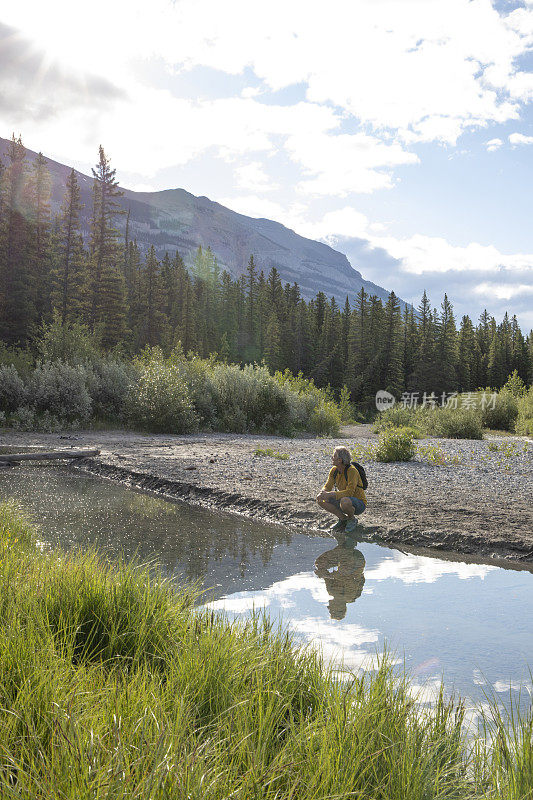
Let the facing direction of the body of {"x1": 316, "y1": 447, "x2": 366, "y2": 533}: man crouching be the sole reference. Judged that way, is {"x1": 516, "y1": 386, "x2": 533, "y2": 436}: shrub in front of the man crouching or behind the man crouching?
behind

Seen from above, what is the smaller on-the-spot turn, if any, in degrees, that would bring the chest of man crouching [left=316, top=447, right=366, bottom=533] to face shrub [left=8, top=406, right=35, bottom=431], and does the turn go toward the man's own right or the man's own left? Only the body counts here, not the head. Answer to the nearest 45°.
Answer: approximately 90° to the man's own right

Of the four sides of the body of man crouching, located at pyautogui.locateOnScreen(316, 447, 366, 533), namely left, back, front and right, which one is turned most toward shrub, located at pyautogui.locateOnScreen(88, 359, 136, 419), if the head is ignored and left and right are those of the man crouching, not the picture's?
right

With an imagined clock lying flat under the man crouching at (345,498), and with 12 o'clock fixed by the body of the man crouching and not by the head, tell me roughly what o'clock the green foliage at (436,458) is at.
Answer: The green foliage is roughly at 5 o'clock from the man crouching.

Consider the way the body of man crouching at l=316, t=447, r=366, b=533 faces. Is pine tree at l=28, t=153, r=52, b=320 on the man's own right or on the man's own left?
on the man's own right

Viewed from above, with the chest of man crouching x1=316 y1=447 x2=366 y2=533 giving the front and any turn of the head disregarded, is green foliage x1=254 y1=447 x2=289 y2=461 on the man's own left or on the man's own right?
on the man's own right

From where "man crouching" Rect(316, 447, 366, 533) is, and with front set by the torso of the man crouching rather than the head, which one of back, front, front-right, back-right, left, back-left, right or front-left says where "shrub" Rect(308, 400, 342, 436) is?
back-right

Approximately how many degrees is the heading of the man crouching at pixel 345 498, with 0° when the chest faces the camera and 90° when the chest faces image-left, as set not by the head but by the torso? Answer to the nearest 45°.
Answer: approximately 45°

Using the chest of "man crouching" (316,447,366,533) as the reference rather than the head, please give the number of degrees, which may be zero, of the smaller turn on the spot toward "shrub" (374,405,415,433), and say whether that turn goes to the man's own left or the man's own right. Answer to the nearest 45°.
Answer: approximately 135° to the man's own right

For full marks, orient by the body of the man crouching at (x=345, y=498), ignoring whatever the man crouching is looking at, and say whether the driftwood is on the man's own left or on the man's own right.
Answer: on the man's own right

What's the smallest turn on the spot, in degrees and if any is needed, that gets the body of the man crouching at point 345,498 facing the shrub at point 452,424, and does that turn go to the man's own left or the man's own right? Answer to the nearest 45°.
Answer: approximately 135° to the man's own right
